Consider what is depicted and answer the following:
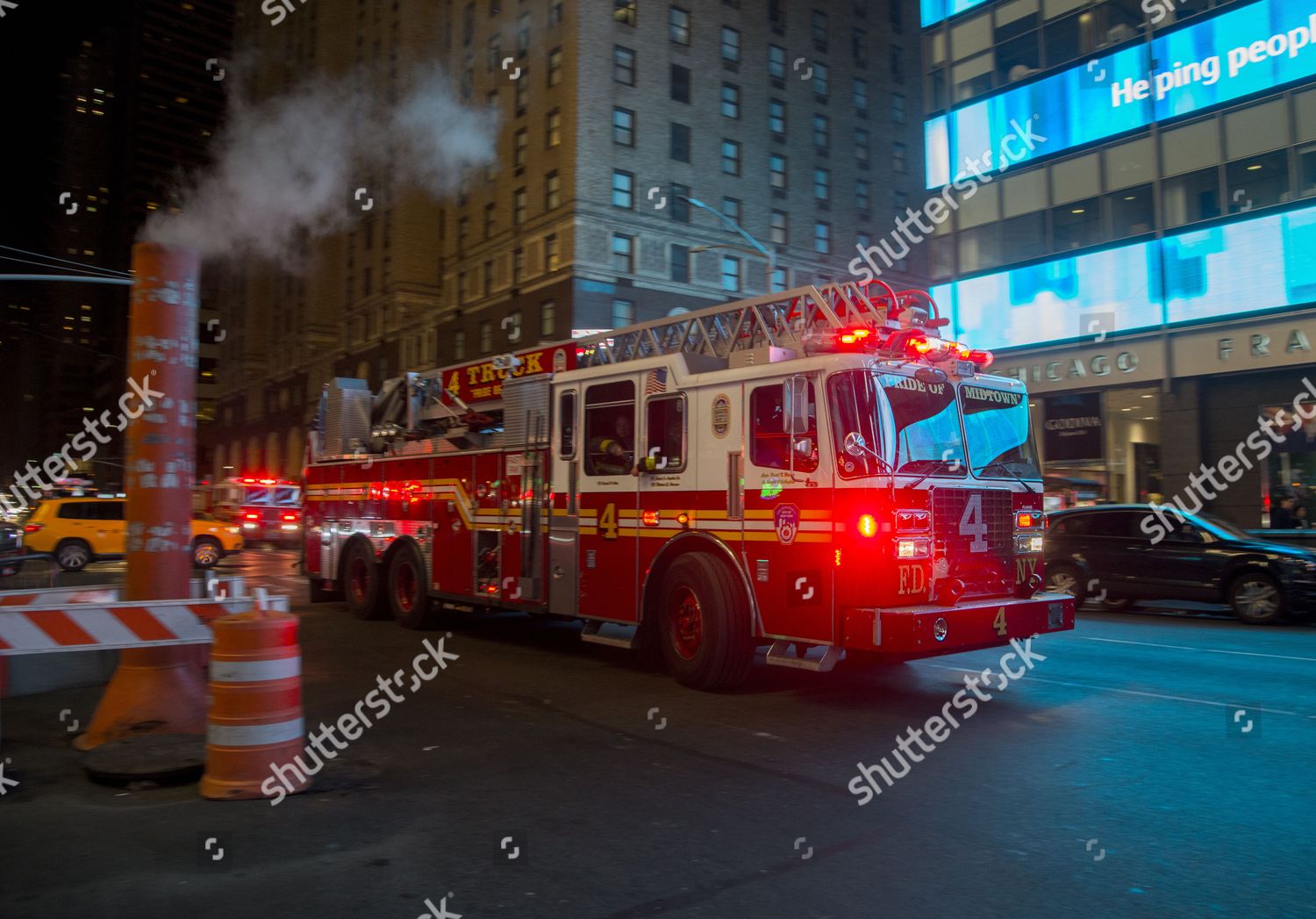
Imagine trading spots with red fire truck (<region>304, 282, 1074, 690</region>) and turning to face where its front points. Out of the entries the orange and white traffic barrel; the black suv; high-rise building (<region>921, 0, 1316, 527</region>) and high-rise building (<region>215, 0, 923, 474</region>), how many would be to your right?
1

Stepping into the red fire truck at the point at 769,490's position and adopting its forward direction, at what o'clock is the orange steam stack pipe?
The orange steam stack pipe is roughly at 4 o'clock from the red fire truck.

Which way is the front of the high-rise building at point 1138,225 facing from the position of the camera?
facing the viewer and to the left of the viewer

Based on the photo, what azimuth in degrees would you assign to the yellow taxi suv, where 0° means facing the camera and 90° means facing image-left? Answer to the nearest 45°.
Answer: approximately 270°

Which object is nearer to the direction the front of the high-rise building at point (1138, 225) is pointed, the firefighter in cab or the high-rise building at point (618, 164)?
the firefighter in cab

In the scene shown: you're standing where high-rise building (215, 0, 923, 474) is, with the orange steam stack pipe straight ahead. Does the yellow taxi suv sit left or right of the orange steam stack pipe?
right

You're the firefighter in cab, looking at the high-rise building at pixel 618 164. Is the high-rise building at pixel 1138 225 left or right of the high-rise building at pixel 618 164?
right

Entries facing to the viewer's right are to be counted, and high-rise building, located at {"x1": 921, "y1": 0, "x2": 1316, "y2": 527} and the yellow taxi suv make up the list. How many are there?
1

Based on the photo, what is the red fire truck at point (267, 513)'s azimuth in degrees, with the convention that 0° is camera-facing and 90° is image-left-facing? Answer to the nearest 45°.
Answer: approximately 315°

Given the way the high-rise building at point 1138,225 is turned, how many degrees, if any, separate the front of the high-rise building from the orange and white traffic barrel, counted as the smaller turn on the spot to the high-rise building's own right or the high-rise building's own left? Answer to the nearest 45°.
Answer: approximately 45° to the high-rise building's own left

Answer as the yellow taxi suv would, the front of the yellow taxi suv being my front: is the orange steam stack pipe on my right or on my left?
on my right

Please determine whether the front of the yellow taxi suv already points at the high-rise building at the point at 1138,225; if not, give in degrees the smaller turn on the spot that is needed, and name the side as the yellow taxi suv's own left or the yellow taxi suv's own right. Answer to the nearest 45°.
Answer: approximately 45° to the yellow taxi suv's own right

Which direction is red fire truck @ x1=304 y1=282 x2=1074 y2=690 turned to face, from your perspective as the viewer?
facing the viewer and to the right of the viewer

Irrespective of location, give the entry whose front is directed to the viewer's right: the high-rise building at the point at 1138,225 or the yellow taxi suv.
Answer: the yellow taxi suv
